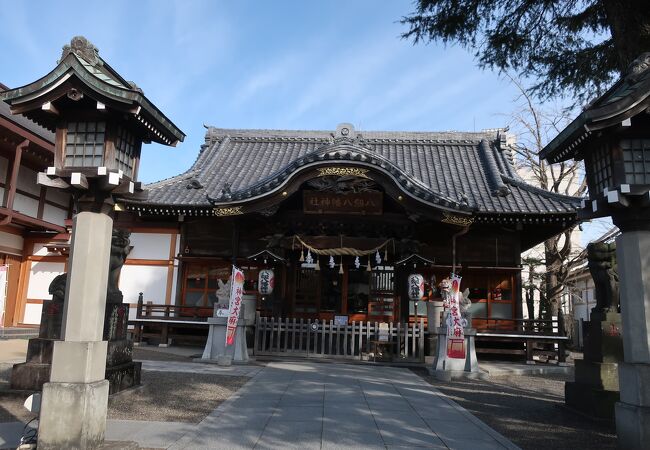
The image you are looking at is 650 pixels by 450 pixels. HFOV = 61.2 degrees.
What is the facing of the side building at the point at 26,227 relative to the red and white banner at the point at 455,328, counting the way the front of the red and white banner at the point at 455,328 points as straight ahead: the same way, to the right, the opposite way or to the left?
to the left

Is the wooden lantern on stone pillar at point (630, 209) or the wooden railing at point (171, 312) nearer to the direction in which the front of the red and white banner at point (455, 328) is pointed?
the wooden lantern on stone pillar

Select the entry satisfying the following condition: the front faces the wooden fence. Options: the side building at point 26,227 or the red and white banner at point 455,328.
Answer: the side building

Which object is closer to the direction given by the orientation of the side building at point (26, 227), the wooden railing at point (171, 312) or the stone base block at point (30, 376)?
the wooden railing

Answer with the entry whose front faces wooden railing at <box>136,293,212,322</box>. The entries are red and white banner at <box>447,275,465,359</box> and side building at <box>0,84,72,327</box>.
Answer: the side building

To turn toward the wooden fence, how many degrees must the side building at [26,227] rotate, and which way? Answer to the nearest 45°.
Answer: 0° — it already faces it

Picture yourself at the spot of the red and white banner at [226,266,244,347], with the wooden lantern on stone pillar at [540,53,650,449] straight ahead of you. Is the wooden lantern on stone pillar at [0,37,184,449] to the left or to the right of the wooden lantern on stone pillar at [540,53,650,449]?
right

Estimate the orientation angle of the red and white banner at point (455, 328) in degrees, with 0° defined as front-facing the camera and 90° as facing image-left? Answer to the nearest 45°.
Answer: approximately 0°
